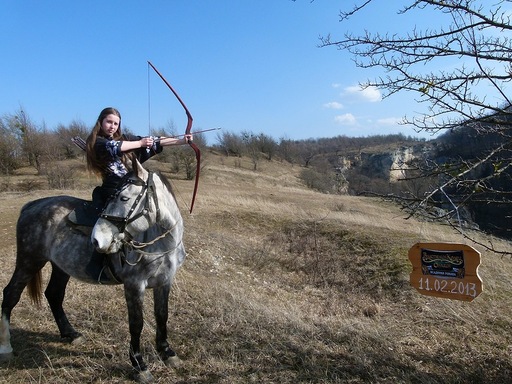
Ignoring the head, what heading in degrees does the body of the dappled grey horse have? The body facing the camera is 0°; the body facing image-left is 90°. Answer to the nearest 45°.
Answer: approximately 315°

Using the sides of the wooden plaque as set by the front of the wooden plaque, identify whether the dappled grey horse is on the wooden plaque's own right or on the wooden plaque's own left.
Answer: on the wooden plaque's own right

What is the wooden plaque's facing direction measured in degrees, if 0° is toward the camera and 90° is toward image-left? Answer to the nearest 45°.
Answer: approximately 0°
